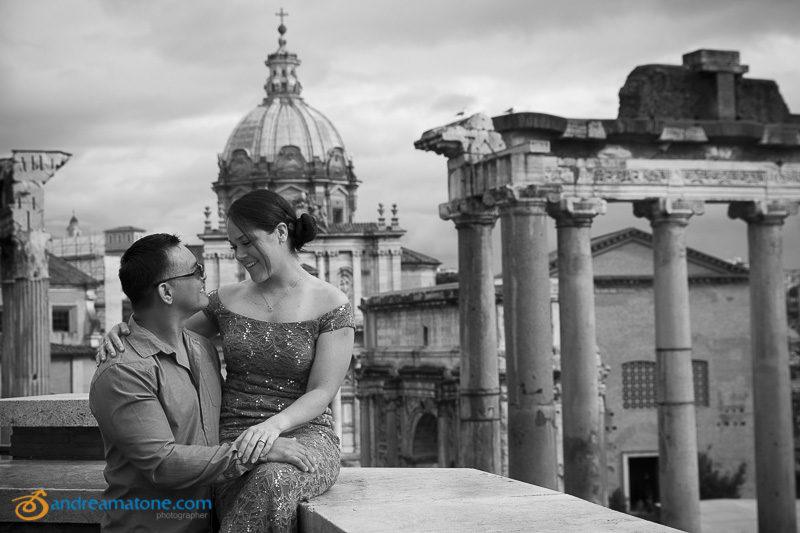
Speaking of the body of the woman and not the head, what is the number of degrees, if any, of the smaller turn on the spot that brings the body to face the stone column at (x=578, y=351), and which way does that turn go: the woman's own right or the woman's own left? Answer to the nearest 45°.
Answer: approximately 180°

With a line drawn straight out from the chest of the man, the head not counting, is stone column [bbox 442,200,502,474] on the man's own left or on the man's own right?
on the man's own left

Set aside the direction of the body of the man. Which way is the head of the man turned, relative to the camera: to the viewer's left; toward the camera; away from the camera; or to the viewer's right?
to the viewer's right

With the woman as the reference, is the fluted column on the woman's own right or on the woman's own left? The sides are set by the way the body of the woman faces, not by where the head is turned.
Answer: on the woman's own right

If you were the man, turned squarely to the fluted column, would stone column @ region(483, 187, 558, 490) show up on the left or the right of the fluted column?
right

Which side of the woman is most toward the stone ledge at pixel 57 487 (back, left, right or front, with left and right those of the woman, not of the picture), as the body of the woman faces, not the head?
right

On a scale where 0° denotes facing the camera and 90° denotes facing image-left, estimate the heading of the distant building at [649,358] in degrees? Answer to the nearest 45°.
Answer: approximately 0°

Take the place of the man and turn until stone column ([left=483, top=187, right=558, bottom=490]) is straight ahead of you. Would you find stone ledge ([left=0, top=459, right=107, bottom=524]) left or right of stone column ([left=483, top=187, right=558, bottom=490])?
left
